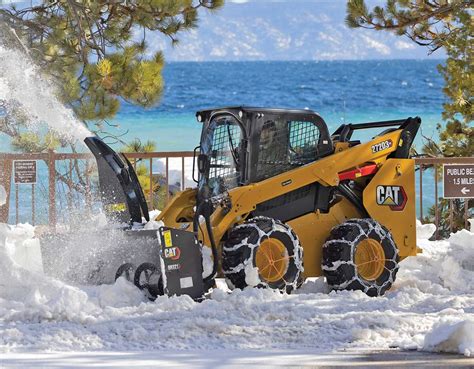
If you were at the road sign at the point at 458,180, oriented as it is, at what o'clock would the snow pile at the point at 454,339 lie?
The snow pile is roughly at 12 o'clock from the road sign.

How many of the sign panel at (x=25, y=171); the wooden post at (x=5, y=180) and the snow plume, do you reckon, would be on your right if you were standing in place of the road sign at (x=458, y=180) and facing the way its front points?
3

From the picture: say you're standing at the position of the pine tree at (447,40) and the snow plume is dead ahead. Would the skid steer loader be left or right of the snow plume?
left

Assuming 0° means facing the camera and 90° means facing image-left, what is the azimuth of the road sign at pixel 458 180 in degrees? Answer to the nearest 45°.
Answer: approximately 0°

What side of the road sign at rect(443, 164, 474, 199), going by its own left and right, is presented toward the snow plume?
right

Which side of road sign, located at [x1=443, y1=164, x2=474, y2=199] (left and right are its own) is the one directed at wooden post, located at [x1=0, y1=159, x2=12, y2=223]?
right

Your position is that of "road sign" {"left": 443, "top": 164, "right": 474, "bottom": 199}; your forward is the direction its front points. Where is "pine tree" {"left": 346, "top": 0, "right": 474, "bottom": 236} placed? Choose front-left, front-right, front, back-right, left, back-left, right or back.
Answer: back

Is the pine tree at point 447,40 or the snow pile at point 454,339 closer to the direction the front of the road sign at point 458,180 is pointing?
the snow pile
